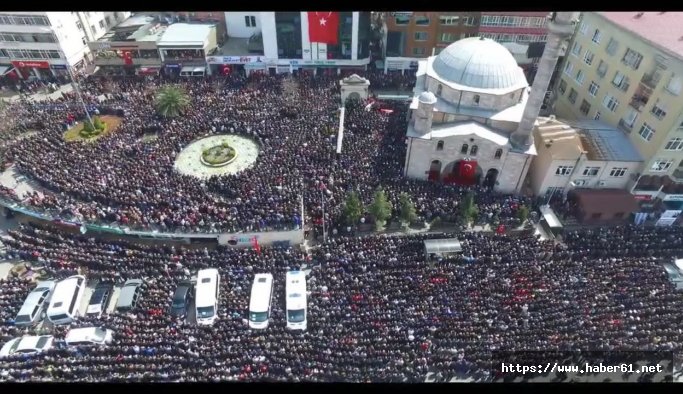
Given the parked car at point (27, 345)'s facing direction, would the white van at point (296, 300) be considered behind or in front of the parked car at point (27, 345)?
behind

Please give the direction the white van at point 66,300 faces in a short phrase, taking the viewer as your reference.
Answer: facing the viewer

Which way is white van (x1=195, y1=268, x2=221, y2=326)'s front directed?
toward the camera

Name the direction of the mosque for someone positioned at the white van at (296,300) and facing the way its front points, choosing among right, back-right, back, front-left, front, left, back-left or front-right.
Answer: back-left

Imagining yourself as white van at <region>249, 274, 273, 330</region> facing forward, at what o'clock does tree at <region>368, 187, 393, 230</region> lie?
The tree is roughly at 8 o'clock from the white van.

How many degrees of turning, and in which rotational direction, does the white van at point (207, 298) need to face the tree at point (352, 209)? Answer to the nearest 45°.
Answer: approximately 90° to its left

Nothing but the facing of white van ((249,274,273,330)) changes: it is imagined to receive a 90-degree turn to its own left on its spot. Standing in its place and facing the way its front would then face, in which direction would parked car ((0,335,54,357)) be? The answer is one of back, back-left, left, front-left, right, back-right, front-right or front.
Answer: back

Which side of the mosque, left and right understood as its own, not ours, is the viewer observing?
front

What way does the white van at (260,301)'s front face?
toward the camera

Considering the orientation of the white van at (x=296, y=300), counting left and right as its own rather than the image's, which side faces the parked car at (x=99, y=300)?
right

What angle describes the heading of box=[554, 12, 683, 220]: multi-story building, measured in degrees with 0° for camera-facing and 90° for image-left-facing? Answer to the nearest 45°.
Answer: approximately 45°
